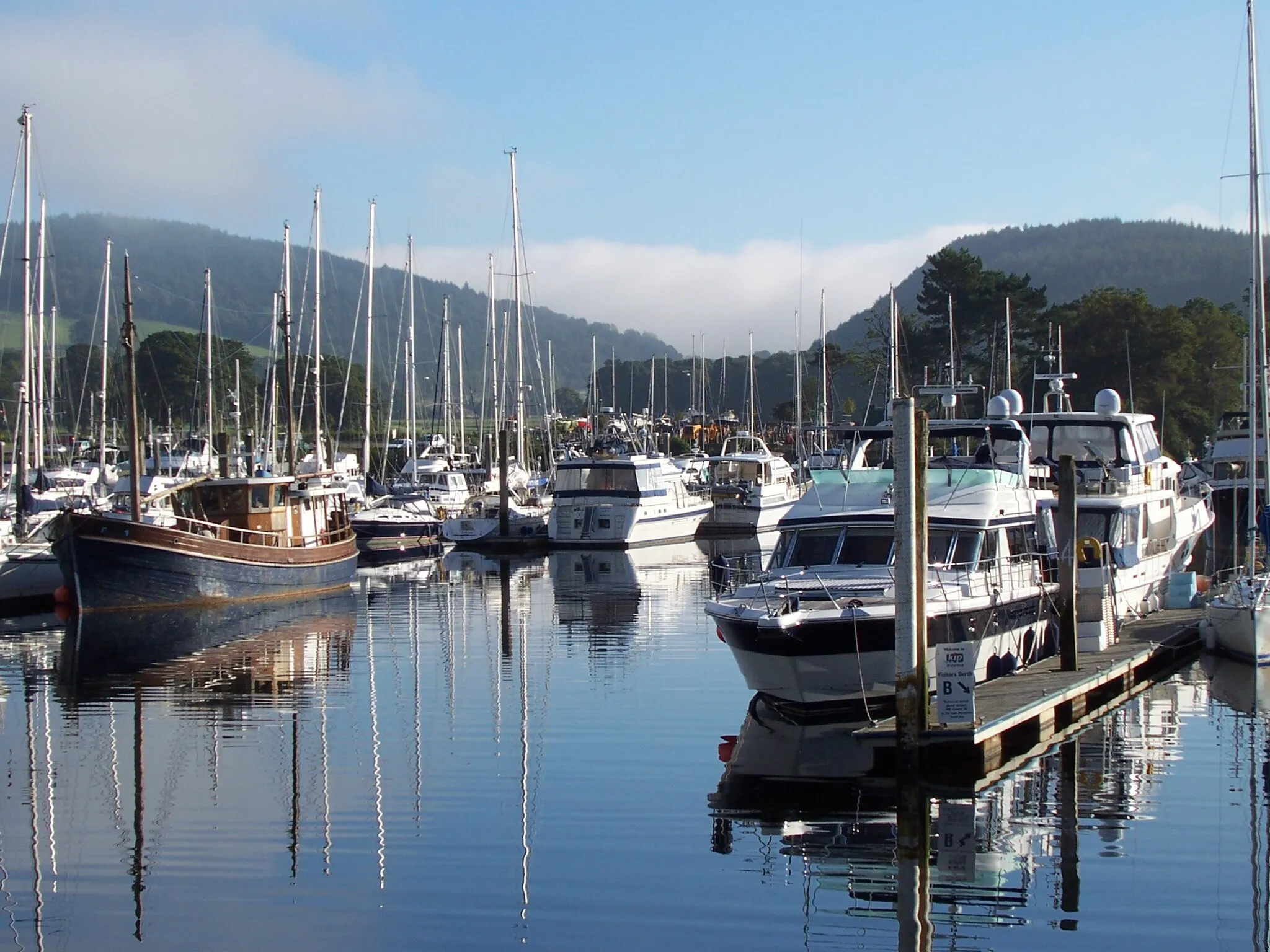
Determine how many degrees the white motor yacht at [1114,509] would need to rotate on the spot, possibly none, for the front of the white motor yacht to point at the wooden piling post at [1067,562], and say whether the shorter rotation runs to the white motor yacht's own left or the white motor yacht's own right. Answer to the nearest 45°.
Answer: approximately 135° to the white motor yacht's own right

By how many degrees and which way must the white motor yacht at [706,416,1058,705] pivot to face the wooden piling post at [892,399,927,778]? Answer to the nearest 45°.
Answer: approximately 45° to its left

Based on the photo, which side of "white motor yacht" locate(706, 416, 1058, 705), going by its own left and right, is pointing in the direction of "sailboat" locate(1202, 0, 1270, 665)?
back

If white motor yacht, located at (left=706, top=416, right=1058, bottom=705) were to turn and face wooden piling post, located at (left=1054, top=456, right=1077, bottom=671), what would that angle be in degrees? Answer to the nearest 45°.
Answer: approximately 180°

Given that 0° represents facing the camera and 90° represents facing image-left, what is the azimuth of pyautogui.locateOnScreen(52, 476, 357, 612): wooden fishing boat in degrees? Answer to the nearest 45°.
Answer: approximately 45°

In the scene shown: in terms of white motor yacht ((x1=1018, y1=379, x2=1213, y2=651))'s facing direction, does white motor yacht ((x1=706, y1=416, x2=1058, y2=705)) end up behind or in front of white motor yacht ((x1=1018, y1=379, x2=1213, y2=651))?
behind

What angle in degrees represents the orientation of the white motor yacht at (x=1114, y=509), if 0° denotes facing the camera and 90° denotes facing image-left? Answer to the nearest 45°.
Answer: approximately 225°

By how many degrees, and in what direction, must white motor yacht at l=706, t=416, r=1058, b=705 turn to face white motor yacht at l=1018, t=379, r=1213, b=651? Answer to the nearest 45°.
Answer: approximately 180°

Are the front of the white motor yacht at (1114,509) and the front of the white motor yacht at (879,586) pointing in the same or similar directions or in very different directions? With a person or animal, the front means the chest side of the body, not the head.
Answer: very different directions

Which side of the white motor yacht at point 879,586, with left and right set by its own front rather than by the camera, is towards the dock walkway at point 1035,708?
left

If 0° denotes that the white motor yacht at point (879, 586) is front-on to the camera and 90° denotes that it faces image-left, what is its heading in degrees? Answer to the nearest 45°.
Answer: approximately 45°
